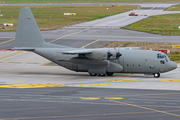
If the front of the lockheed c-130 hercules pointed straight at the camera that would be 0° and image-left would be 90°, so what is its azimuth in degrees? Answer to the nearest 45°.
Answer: approximately 270°
